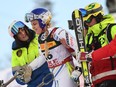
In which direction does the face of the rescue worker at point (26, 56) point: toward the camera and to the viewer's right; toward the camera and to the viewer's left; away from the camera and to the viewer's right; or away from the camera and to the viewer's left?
toward the camera and to the viewer's right

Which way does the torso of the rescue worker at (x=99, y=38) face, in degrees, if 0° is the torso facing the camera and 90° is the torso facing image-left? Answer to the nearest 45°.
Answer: approximately 45°
